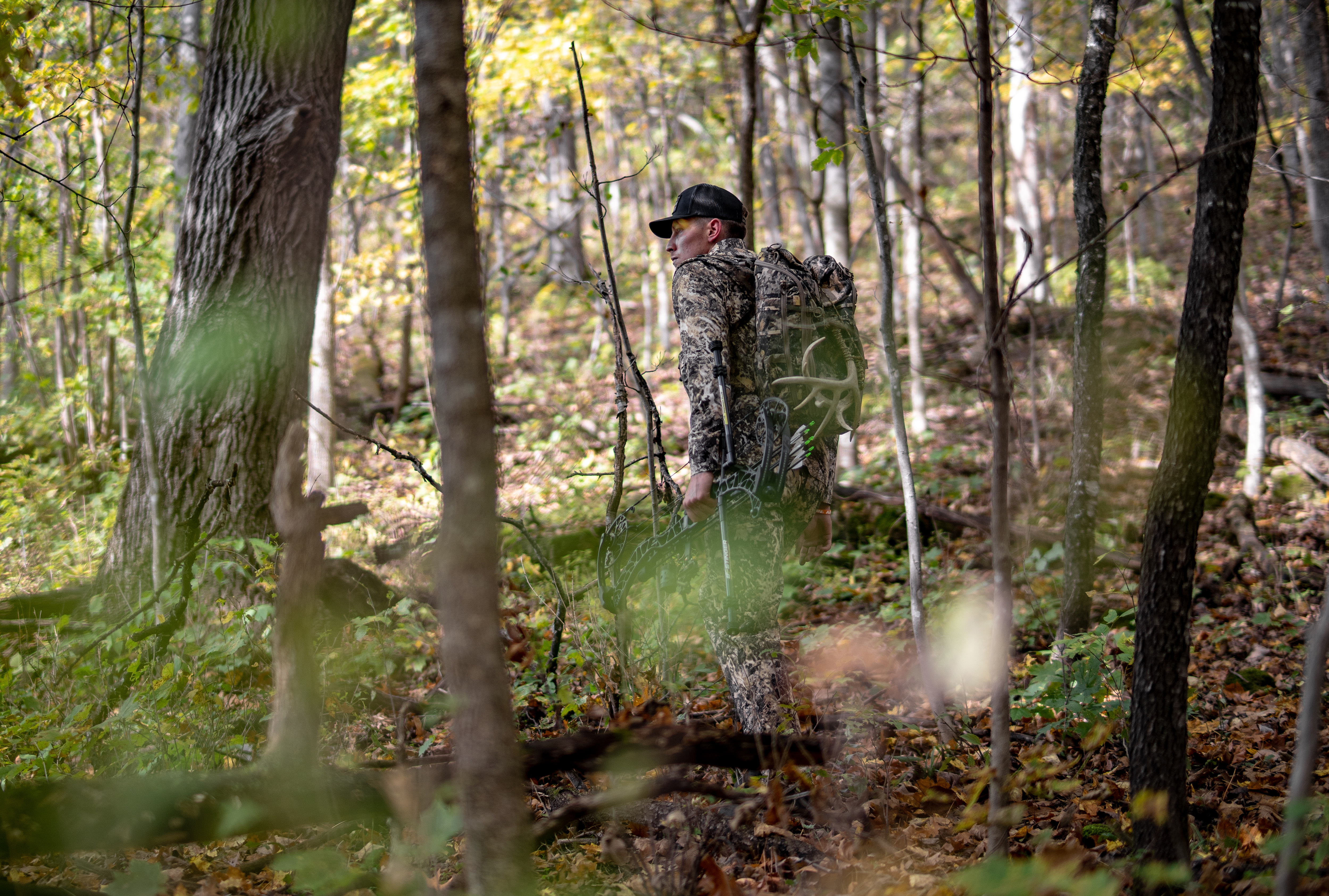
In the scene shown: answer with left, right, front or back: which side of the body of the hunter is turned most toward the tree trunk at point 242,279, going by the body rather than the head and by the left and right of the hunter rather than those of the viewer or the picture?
front

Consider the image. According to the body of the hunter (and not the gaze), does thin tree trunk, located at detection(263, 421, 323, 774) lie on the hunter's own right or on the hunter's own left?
on the hunter's own left

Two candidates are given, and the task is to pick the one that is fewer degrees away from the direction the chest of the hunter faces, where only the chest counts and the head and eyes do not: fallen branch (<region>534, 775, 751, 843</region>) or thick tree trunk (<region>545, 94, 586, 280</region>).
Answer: the thick tree trunk

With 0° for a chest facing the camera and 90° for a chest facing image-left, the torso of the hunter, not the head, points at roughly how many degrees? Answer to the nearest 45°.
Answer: approximately 135°

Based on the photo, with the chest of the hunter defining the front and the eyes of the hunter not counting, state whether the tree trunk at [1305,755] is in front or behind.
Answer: behind

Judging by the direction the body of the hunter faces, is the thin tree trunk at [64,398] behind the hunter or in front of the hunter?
in front

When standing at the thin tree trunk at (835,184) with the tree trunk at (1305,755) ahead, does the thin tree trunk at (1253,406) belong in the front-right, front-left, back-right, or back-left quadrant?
front-left

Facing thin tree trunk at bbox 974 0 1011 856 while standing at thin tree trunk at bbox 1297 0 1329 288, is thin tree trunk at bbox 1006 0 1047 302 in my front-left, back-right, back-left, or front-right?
back-right

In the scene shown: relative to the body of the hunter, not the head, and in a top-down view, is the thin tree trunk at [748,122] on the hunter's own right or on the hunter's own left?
on the hunter's own right

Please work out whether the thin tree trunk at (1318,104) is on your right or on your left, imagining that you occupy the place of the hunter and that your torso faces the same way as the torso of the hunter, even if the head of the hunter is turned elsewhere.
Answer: on your right

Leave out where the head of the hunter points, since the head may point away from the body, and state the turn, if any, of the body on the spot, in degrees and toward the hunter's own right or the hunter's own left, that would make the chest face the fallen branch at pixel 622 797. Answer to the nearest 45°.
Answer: approximately 135° to the hunter's own left

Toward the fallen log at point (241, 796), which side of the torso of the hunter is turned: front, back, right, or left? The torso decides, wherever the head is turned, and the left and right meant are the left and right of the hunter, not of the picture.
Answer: left

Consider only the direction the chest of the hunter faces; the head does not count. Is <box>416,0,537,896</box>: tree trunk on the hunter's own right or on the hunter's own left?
on the hunter's own left

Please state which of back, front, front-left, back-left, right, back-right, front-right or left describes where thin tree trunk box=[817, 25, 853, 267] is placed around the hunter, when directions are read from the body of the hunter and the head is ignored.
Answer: front-right

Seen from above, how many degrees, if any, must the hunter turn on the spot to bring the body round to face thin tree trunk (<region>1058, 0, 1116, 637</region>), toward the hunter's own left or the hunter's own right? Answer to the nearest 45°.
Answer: approximately 90° to the hunter's own right

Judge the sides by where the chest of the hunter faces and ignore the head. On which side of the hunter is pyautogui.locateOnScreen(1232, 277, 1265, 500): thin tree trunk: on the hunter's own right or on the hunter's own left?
on the hunter's own right
